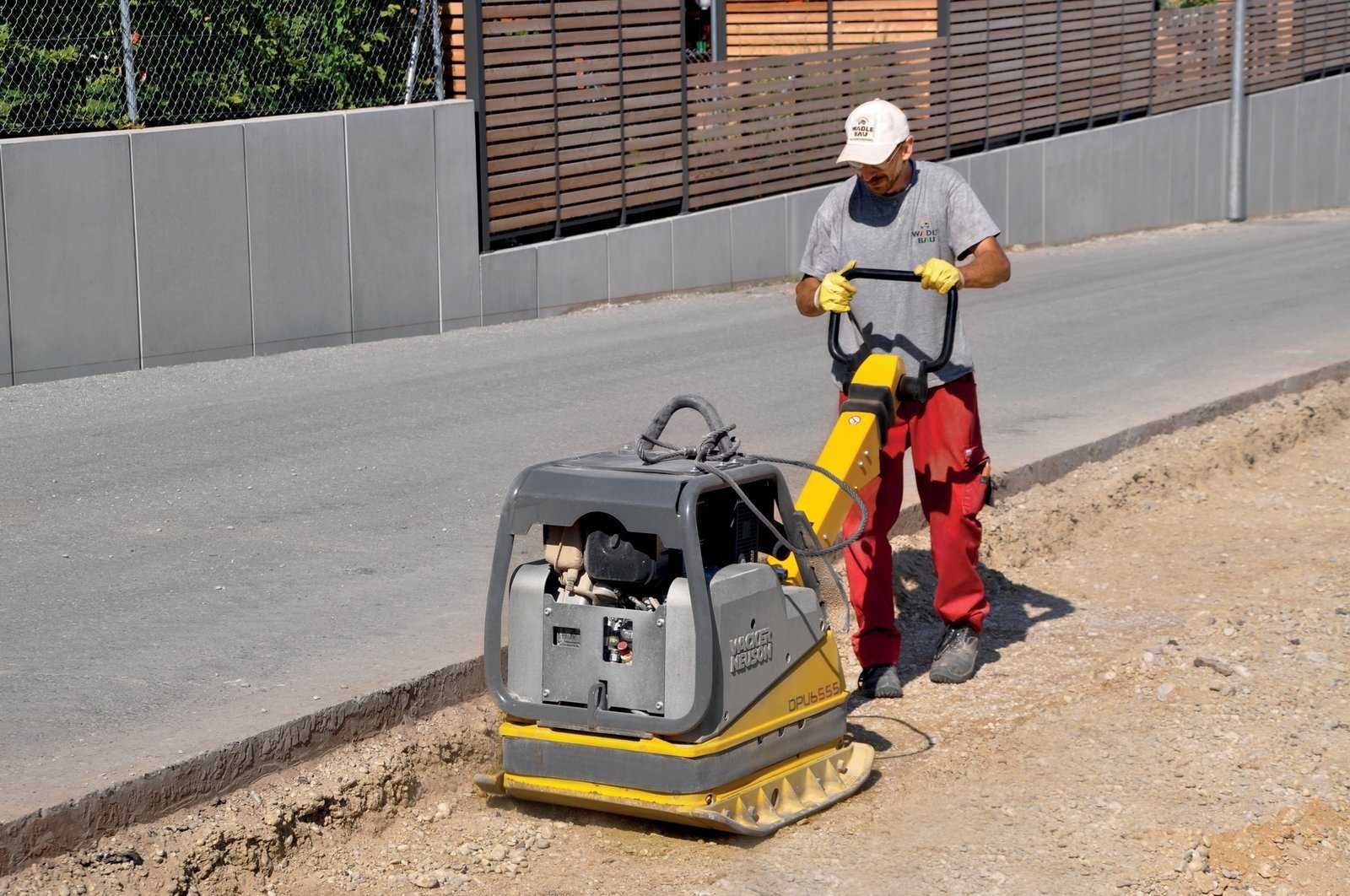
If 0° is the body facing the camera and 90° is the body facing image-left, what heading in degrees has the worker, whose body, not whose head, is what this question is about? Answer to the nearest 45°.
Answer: approximately 45°

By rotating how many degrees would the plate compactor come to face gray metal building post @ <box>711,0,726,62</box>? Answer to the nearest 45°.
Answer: approximately 135° to its right

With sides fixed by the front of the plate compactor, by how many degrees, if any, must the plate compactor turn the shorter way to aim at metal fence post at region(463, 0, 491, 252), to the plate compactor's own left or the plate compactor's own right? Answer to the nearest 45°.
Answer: approximately 135° to the plate compactor's own right

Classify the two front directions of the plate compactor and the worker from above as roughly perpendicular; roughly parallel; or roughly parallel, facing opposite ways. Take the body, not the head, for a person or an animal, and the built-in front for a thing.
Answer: roughly parallel

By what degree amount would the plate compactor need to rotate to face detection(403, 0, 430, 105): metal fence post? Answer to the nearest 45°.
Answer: approximately 135° to its right

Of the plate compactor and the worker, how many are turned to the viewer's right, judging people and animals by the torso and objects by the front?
0

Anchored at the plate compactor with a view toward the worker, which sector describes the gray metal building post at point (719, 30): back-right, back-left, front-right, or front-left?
front-left

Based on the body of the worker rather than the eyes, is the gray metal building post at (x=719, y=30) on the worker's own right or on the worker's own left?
on the worker's own right

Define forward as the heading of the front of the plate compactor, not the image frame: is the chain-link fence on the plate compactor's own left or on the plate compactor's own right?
on the plate compactor's own right

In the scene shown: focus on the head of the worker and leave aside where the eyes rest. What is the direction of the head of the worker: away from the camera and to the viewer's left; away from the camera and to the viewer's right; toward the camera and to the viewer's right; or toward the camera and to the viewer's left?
toward the camera and to the viewer's left

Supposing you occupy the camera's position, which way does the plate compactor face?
facing the viewer and to the left of the viewer
